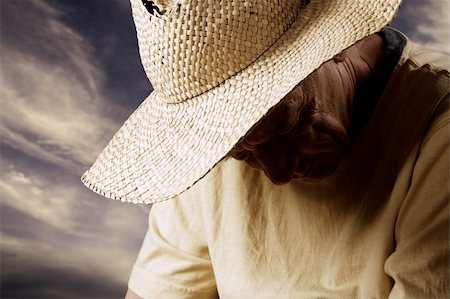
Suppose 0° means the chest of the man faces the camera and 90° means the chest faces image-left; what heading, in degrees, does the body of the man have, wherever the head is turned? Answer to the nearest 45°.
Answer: approximately 45°
